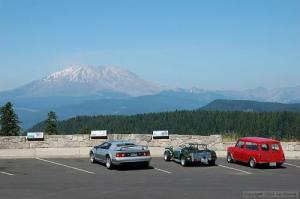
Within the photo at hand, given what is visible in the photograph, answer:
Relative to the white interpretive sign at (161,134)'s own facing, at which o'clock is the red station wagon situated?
The red station wagon is roughly at 11 o'clock from the white interpretive sign.

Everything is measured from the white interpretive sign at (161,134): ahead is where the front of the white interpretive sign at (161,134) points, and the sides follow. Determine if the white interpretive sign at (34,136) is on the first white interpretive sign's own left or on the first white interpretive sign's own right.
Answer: on the first white interpretive sign's own right

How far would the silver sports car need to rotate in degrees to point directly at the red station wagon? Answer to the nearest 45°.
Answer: approximately 135° to its right

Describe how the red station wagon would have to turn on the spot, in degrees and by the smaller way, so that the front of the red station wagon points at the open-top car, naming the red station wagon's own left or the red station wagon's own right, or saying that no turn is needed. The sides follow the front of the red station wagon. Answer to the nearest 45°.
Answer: approximately 45° to the red station wagon's own left

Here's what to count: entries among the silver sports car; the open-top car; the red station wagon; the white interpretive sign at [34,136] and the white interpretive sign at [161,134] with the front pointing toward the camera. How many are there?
2

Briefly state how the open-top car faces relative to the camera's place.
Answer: facing away from the viewer and to the left of the viewer

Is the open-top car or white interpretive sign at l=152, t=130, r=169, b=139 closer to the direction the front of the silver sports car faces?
the white interpretive sign

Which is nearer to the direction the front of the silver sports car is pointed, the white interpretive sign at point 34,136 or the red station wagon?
the white interpretive sign

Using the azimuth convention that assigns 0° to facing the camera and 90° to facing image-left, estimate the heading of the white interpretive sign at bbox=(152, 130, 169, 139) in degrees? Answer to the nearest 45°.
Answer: approximately 0°

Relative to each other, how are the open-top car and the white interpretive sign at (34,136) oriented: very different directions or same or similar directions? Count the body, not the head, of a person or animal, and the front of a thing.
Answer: very different directions

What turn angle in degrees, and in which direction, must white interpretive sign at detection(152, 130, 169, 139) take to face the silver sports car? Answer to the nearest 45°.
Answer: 0° — it already faces it

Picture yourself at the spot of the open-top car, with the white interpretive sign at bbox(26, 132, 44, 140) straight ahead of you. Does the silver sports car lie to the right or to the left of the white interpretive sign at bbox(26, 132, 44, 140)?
left

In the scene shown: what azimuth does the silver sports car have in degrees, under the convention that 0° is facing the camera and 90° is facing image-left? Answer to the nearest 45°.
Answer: approximately 135°
